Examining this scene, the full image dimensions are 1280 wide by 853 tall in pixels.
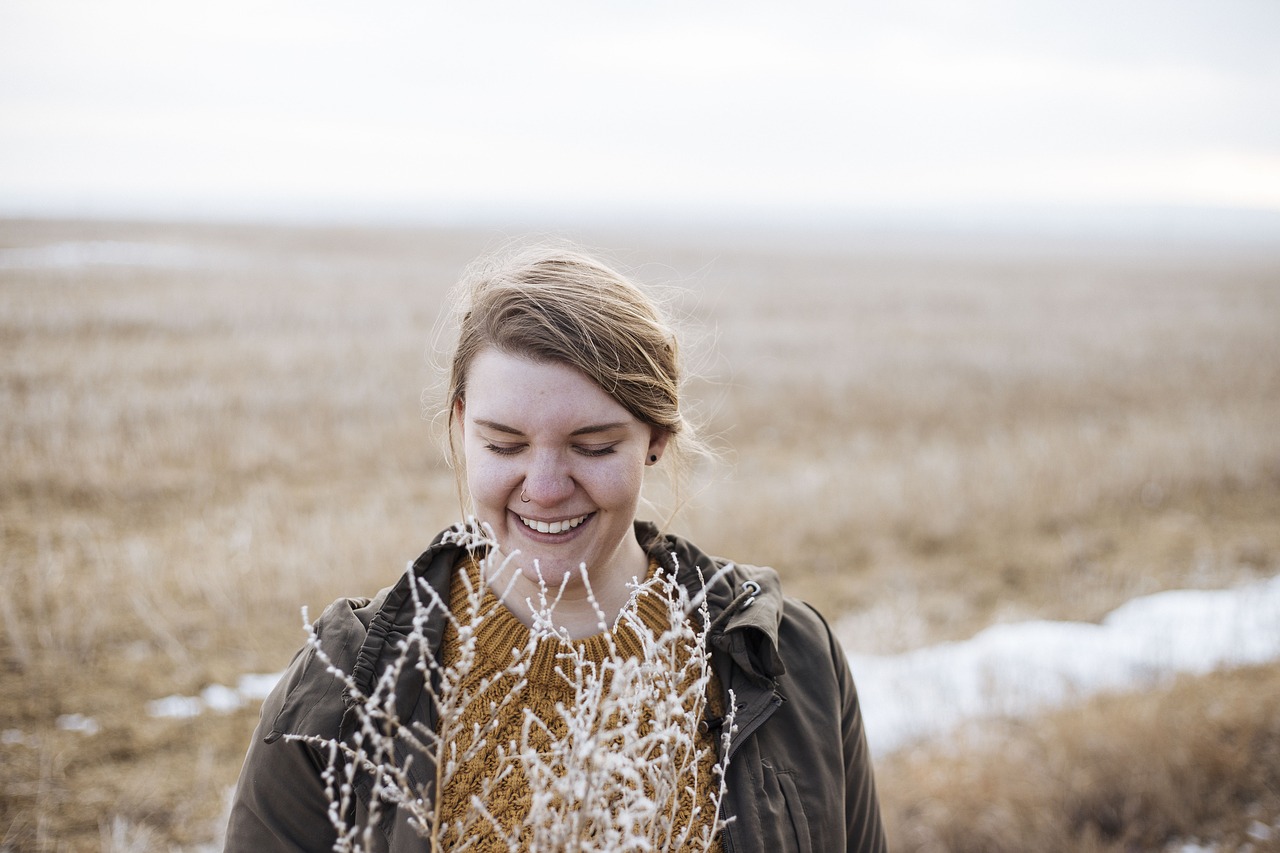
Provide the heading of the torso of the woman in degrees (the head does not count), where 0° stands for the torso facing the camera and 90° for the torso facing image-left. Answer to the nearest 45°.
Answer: approximately 0°
